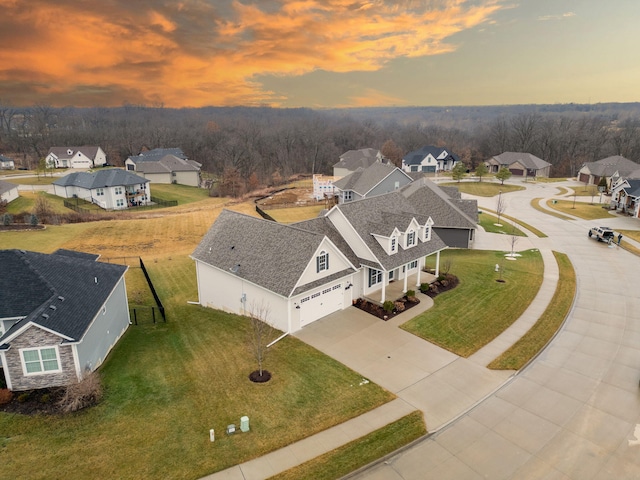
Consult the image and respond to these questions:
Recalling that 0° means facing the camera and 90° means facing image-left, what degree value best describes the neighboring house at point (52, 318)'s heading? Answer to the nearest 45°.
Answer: approximately 0°

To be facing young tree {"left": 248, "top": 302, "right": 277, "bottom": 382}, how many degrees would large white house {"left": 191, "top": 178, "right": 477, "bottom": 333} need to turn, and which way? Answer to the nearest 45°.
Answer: approximately 90° to its right

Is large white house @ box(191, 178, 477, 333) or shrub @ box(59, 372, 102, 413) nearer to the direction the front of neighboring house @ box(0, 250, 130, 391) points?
the shrub

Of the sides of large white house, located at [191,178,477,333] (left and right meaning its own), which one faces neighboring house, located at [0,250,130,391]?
right

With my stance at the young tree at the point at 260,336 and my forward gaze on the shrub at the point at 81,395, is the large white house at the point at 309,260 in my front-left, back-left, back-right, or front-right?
back-right

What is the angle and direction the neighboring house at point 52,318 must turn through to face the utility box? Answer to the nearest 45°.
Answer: approximately 45° to its left

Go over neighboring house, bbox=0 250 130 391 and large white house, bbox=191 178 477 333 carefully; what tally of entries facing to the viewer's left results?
0

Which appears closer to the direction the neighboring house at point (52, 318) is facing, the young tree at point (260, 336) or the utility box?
the utility box

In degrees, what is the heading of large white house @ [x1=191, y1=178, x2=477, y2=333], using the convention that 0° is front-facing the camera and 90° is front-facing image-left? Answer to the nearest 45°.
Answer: approximately 315°

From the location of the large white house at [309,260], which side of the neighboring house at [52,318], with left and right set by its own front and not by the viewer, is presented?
left

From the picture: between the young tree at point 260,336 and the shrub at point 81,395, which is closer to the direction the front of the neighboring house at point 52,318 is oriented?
the shrub
